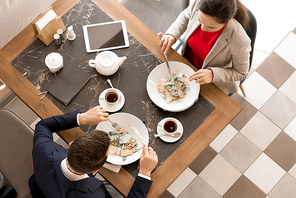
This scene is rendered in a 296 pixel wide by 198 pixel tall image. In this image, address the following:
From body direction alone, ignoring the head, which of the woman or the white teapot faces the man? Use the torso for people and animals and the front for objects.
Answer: the woman

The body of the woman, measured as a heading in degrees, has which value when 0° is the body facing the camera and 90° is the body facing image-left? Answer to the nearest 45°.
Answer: approximately 45°

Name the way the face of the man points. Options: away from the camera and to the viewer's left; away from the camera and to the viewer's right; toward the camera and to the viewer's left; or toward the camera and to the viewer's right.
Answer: away from the camera and to the viewer's right

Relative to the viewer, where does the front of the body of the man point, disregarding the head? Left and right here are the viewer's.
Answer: facing away from the viewer and to the right of the viewer

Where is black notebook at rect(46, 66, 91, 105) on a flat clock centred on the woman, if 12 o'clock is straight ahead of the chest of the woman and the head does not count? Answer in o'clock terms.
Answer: The black notebook is roughly at 1 o'clock from the woman.
